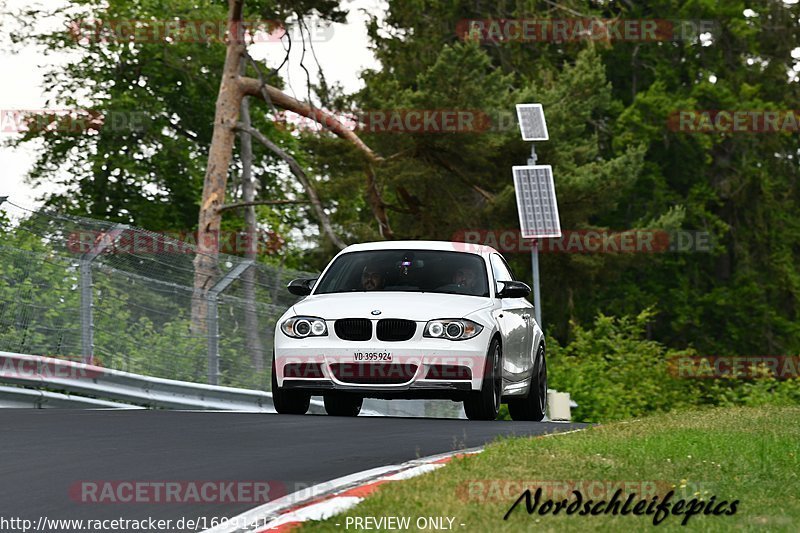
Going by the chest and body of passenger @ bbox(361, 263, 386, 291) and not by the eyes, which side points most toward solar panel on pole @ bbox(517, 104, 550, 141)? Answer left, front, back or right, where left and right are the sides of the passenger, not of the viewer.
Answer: back

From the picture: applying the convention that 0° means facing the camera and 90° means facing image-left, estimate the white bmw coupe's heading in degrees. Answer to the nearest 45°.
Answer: approximately 0°

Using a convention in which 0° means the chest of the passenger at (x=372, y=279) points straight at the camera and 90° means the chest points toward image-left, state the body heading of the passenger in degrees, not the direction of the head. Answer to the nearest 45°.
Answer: approximately 0°

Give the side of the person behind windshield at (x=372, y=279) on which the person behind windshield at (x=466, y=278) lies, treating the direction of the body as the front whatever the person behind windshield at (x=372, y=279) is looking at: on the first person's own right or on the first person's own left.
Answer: on the first person's own left

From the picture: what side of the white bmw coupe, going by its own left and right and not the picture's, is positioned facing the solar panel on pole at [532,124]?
back

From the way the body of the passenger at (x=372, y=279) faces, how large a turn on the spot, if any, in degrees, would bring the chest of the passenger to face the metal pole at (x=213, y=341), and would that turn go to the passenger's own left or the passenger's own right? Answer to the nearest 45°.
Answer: approximately 135° to the passenger's own right

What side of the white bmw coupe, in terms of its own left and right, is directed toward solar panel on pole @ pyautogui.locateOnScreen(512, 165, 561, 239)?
back

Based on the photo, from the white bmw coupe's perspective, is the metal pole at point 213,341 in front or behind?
behind
